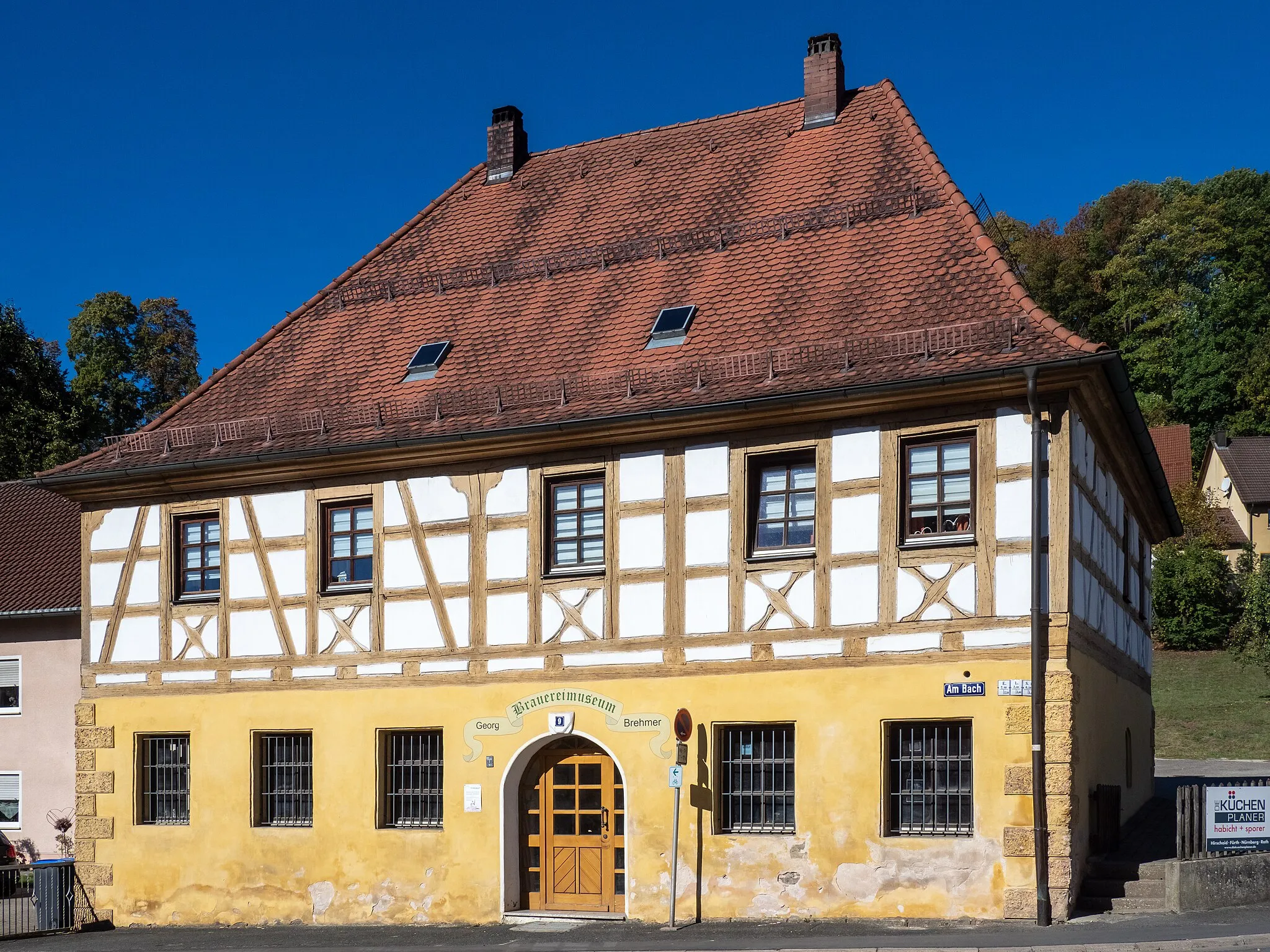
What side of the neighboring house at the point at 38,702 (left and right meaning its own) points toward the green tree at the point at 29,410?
back

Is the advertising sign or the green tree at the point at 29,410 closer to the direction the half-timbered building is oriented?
the advertising sign

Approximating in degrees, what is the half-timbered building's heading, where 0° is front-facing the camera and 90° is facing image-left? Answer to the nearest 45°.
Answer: approximately 0°

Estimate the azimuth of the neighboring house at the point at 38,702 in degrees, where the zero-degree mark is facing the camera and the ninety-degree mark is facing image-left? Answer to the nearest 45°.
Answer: approximately 0°

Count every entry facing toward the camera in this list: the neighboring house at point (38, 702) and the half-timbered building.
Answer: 2

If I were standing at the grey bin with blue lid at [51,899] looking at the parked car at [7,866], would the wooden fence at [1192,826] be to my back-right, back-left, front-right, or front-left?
back-right
